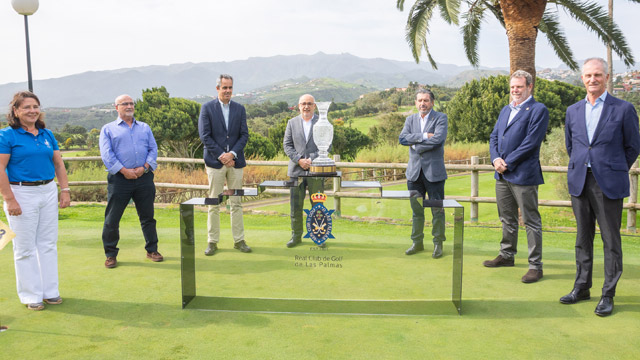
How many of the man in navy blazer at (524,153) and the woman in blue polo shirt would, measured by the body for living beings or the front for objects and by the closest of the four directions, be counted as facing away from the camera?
0

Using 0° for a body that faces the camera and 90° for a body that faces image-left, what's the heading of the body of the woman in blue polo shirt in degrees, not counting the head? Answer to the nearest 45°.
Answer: approximately 315°

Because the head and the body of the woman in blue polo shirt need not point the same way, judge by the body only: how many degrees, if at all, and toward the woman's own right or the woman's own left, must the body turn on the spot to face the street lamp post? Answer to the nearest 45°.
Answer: approximately 135° to the woman's own left

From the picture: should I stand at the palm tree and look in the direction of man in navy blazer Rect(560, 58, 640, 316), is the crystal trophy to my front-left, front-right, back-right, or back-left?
front-right

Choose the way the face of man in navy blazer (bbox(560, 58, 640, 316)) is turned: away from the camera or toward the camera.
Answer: toward the camera

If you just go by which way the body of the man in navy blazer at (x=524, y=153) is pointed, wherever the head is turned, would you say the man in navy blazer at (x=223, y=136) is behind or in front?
in front

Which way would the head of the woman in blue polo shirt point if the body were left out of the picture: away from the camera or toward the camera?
toward the camera

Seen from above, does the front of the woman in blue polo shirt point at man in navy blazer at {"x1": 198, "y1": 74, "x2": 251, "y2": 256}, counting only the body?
no

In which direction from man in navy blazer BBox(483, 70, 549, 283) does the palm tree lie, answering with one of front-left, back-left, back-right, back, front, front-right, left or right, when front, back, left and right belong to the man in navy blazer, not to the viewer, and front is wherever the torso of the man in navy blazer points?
back-right

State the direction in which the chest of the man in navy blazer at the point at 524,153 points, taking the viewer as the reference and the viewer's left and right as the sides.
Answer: facing the viewer and to the left of the viewer

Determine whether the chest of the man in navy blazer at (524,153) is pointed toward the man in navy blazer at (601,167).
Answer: no

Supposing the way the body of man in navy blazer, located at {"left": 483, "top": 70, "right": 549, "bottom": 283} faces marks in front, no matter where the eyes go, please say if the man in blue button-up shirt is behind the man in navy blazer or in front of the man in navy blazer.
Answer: in front

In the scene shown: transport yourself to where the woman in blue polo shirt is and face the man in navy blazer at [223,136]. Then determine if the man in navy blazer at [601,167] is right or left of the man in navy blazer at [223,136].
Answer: right
